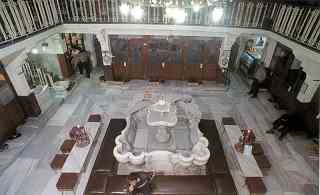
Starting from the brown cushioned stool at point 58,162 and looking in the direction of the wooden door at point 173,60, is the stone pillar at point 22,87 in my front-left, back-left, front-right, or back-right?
front-left

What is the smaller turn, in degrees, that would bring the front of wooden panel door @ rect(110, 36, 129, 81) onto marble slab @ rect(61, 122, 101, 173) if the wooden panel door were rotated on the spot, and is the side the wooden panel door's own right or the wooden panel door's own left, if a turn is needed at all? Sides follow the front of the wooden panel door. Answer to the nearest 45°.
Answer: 0° — it already faces it

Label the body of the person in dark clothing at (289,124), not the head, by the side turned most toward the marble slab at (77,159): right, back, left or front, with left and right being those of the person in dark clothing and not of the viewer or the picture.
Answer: front

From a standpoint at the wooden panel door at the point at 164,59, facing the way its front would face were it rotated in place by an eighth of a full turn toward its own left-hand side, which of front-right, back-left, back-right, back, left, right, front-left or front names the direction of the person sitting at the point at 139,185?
front-right

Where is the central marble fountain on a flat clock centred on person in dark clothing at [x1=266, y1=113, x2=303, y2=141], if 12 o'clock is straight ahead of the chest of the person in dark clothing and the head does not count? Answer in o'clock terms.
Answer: The central marble fountain is roughly at 12 o'clock from the person in dark clothing.

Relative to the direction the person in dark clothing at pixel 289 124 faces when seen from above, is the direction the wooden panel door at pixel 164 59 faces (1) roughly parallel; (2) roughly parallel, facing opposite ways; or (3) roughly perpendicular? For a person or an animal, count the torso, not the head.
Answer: roughly perpendicular

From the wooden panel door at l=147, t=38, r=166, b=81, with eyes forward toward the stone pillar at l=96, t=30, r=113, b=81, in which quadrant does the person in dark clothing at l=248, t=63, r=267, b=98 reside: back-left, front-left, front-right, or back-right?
back-left

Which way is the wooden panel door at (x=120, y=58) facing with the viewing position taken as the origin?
facing the viewer

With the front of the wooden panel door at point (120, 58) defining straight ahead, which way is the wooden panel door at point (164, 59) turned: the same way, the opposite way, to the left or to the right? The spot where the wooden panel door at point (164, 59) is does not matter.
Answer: the same way

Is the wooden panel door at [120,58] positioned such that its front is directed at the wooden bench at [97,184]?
yes

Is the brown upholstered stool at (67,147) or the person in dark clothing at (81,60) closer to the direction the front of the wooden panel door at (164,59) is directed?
the brown upholstered stool

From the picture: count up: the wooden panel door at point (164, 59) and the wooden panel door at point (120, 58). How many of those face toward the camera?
2

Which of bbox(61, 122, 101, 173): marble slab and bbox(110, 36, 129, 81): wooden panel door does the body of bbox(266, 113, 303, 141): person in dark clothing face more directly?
the marble slab

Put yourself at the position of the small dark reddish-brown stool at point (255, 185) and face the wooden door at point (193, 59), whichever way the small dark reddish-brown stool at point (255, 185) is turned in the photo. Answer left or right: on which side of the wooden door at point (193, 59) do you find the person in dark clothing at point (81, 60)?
left

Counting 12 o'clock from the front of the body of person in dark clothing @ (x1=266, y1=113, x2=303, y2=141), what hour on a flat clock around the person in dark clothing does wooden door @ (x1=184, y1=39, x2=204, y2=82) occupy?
The wooden door is roughly at 2 o'clock from the person in dark clothing.

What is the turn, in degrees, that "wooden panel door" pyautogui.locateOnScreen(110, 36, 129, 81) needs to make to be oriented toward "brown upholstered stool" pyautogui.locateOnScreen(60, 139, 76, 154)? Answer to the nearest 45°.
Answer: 0° — it already faces it

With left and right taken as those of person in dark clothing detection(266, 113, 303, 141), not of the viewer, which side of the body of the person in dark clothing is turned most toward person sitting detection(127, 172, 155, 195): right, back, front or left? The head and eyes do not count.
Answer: front

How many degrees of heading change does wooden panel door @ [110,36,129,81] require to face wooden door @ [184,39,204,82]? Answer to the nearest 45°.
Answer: approximately 90° to its left

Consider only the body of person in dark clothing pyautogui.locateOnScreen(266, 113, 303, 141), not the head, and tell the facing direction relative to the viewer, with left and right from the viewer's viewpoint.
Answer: facing the viewer and to the left of the viewer

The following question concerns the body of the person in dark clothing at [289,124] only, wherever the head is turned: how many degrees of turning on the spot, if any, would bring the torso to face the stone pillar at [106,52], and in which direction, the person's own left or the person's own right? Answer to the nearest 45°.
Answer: approximately 45° to the person's own right
